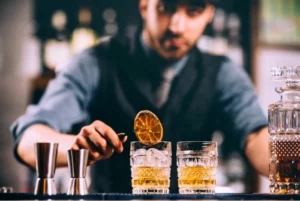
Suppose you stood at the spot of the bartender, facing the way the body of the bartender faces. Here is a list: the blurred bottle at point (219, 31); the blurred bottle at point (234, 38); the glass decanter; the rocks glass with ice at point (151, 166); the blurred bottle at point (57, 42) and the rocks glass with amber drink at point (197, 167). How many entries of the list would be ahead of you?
3

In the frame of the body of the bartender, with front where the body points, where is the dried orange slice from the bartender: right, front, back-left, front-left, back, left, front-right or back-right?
front

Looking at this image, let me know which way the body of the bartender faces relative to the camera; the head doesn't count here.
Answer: toward the camera

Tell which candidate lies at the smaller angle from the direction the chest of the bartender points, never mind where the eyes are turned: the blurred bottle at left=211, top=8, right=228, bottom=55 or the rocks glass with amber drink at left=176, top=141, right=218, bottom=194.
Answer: the rocks glass with amber drink

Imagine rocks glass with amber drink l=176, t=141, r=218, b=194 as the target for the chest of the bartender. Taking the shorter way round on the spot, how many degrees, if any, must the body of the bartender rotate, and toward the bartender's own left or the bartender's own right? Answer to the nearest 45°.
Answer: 0° — they already face it

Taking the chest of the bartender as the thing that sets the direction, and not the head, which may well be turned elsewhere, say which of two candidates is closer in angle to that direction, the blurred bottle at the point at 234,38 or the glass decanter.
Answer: the glass decanter

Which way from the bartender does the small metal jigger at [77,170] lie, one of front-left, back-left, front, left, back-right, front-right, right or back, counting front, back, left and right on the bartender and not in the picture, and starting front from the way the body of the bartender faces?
front

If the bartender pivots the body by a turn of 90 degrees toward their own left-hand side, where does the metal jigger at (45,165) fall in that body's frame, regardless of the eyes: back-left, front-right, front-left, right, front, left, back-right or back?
right

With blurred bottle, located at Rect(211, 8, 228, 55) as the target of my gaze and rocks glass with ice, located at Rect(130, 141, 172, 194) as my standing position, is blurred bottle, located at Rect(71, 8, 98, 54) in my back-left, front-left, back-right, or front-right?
front-left

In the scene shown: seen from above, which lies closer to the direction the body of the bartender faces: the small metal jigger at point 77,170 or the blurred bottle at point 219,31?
the small metal jigger

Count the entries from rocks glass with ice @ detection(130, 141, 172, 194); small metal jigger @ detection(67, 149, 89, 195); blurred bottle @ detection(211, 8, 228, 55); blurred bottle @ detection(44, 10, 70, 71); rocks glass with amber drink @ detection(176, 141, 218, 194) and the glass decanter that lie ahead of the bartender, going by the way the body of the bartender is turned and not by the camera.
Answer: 4

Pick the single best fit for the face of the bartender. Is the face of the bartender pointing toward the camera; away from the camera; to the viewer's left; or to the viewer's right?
toward the camera

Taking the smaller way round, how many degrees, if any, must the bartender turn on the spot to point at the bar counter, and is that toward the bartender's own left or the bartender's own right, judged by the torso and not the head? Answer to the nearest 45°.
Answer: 0° — they already face it
